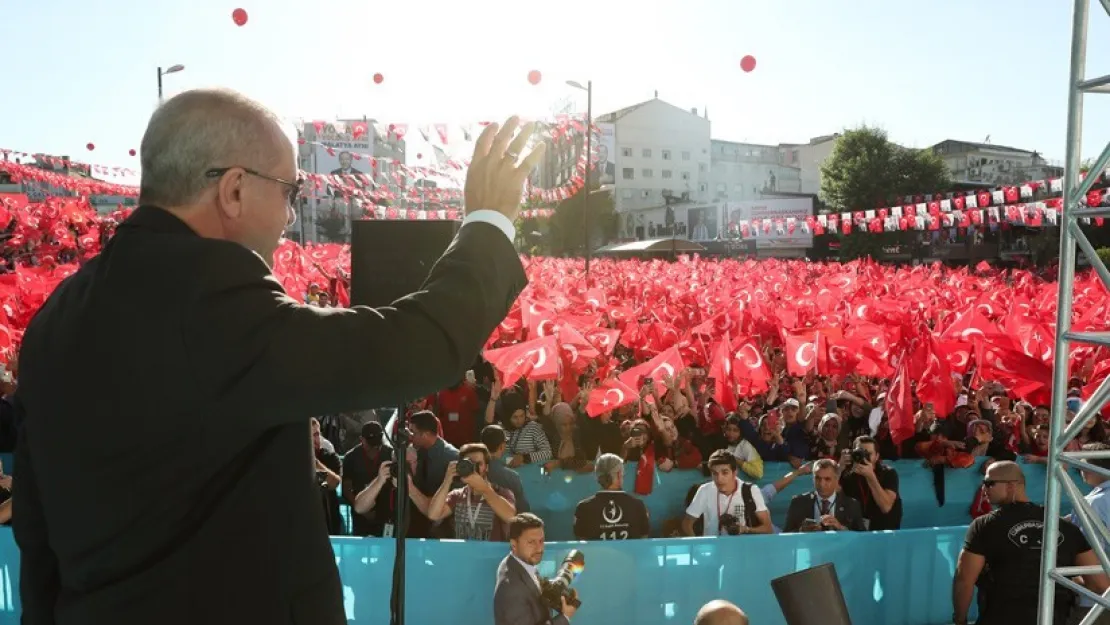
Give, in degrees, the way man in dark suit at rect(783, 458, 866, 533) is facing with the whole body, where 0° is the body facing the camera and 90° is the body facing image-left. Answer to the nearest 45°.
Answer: approximately 0°

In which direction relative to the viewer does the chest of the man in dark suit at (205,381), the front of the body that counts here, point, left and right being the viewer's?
facing away from the viewer and to the right of the viewer

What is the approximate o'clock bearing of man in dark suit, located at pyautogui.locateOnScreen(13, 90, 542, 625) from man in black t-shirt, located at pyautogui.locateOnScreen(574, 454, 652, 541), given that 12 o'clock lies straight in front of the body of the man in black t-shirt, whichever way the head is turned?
The man in dark suit is roughly at 6 o'clock from the man in black t-shirt.

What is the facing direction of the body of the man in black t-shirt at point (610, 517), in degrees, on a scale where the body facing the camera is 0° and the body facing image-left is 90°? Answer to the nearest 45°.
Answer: approximately 180°

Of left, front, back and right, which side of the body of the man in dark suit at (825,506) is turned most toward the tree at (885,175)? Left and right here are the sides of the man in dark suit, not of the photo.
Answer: back

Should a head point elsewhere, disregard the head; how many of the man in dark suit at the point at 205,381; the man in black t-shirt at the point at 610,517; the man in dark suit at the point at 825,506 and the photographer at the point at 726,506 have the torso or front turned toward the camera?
2

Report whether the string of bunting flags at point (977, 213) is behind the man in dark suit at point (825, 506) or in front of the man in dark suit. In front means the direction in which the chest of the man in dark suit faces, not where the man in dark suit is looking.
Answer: behind

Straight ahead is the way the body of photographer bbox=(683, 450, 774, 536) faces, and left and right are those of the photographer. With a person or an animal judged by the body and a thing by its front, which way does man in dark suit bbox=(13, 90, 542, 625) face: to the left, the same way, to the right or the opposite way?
the opposite way

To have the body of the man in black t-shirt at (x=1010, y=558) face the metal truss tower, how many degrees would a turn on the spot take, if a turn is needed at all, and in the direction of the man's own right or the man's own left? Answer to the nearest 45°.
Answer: approximately 135° to the man's own left

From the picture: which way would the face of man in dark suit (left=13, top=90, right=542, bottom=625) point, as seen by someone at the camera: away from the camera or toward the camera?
away from the camera
